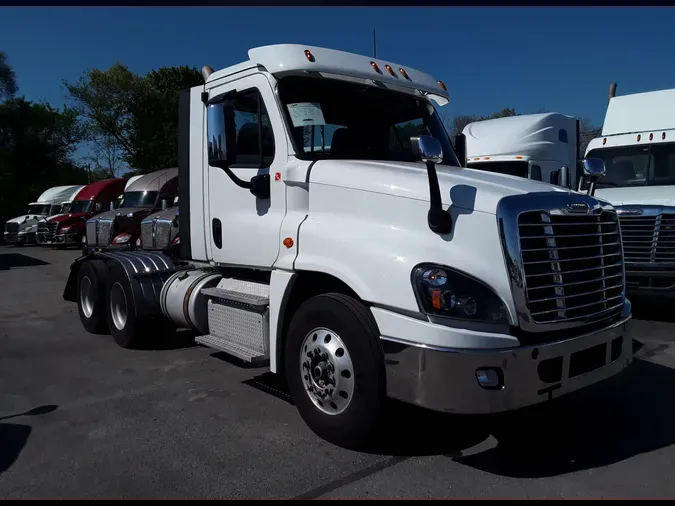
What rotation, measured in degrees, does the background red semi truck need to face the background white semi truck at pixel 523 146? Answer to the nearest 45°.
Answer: approximately 90° to its left

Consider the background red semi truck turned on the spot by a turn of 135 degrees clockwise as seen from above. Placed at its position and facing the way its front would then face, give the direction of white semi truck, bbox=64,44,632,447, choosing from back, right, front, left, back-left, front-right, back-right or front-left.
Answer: back

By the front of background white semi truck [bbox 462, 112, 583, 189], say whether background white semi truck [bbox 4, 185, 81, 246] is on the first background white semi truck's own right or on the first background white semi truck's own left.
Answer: on the first background white semi truck's own right

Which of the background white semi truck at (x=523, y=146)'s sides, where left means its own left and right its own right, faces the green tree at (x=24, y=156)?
right

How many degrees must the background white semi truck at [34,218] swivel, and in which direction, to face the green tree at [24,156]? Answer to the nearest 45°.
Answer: approximately 135° to its right

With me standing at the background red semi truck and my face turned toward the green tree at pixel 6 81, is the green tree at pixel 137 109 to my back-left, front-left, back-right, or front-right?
front-right

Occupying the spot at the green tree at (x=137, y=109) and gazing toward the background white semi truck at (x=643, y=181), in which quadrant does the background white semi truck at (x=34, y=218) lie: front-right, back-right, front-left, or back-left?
front-right

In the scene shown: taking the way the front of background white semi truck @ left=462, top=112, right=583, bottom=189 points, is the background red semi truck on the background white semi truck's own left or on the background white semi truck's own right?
on the background white semi truck's own right

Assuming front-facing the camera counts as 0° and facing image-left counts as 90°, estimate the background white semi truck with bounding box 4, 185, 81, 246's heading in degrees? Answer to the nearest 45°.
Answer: approximately 45°

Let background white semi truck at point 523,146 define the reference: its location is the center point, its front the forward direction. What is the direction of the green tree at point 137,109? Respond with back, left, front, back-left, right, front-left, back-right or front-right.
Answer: right

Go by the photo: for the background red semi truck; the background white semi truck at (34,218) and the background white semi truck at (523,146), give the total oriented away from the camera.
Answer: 0

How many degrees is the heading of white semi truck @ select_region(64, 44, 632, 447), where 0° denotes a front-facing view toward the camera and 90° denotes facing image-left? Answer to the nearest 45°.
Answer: approximately 315°

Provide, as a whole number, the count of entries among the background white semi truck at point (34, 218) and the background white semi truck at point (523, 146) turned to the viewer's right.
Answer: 0

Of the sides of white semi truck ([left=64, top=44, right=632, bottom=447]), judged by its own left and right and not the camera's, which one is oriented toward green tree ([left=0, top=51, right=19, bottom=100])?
back

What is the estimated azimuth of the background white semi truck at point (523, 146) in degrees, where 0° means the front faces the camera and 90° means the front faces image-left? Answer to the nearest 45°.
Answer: approximately 45°

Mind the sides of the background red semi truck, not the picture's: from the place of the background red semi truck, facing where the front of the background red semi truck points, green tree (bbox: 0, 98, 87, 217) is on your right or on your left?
on your right

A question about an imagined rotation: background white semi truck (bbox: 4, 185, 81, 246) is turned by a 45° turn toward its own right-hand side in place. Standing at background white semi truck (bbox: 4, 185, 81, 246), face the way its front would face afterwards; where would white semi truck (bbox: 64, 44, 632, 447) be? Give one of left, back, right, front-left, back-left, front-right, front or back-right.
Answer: left
